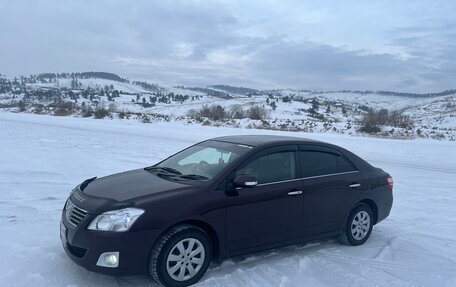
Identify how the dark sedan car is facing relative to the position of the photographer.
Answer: facing the viewer and to the left of the viewer
